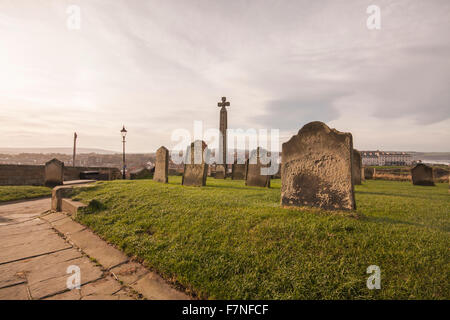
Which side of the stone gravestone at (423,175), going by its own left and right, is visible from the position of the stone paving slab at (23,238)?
front

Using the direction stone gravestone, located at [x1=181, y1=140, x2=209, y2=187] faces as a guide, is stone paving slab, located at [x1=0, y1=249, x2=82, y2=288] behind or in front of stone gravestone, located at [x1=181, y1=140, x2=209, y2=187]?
in front

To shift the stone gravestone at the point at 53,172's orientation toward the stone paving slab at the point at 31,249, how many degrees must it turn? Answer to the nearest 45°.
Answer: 0° — it already faces it

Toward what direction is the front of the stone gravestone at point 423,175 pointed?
toward the camera

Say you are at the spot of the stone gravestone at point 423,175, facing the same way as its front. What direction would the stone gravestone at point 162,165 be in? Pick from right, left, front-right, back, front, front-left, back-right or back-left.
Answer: front-right

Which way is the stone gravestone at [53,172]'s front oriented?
toward the camera

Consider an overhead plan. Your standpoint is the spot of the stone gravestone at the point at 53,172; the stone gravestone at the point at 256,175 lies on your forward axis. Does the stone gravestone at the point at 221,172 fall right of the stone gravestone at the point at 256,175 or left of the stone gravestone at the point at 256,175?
left

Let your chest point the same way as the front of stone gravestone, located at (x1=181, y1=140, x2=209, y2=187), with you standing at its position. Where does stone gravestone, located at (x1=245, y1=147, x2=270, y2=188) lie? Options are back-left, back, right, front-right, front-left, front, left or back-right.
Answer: left

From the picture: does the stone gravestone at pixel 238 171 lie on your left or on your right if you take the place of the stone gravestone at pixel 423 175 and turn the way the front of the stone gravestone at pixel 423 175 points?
on your right

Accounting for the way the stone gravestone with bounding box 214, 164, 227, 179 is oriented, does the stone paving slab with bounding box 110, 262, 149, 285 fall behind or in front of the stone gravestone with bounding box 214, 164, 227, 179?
in front

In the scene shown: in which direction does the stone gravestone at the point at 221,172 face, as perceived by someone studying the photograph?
facing the viewer

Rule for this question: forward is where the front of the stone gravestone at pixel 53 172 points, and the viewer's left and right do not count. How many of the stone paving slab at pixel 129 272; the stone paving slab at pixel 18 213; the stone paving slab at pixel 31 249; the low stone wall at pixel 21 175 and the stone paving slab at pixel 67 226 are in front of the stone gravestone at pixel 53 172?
4

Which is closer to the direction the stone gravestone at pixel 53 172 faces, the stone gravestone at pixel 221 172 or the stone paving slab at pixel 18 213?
the stone paving slab
